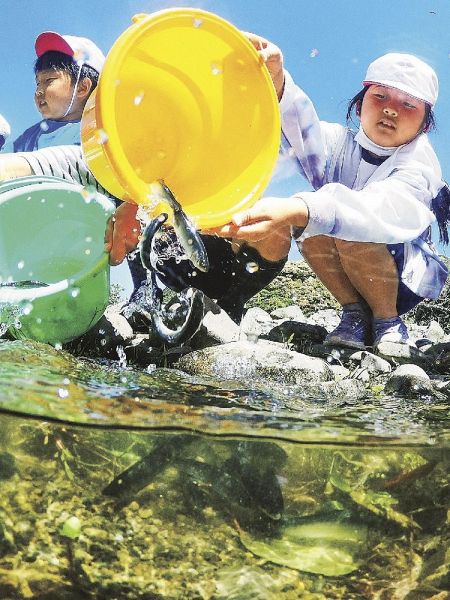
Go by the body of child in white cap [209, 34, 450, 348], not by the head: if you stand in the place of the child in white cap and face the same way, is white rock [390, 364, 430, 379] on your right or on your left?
on your left

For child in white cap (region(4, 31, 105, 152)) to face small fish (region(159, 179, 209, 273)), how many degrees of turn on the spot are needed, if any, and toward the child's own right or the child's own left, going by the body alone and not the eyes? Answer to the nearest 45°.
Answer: approximately 45° to the child's own left

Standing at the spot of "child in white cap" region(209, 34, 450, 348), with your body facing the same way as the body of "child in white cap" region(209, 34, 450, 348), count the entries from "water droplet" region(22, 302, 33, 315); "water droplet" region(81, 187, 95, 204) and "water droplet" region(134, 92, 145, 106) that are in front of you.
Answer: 3

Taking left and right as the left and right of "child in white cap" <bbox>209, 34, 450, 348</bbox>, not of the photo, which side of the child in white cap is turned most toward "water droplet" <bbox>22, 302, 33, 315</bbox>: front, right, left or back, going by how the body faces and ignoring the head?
front

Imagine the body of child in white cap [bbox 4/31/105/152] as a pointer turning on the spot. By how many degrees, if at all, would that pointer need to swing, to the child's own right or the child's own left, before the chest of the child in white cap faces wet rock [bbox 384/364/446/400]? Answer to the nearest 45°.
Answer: approximately 90° to the child's own left

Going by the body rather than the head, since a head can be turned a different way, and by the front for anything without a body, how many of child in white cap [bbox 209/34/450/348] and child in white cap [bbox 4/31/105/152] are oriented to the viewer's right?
0

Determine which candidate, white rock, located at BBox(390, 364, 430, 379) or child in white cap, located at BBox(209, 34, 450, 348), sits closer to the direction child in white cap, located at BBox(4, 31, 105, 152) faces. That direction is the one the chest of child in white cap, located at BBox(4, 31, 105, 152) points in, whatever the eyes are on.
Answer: the white rock

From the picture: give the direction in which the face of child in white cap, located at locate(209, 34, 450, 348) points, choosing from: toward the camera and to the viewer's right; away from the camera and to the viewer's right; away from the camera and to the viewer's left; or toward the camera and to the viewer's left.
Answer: toward the camera and to the viewer's left

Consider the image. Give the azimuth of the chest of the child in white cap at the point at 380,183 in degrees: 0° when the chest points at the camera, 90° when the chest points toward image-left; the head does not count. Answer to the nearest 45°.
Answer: approximately 45°

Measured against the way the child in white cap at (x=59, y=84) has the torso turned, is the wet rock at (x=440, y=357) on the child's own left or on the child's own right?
on the child's own left
